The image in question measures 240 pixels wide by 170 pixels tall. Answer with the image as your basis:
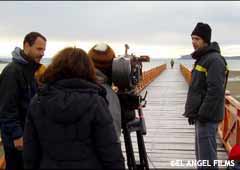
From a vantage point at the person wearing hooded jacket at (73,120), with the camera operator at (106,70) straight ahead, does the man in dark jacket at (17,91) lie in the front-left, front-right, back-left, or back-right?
front-left

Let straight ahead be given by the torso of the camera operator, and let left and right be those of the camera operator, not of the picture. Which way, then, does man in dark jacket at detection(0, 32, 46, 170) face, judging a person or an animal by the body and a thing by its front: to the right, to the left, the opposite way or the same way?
to the right

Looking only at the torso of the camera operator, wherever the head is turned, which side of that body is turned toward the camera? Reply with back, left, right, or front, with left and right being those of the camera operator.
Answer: back

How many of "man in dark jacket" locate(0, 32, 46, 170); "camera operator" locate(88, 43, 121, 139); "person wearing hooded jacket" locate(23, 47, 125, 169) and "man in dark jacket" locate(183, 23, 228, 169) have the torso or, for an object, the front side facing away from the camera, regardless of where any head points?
2

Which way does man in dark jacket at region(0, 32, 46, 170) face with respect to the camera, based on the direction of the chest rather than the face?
to the viewer's right

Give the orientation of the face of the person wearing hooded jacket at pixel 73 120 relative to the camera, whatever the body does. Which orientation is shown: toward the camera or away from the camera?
away from the camera

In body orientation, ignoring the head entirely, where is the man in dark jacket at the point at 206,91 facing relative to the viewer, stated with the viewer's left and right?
facing to the left of the viewer

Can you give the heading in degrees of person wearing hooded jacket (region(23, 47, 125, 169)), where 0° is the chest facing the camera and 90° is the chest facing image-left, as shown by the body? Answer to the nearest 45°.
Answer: approximately 180°

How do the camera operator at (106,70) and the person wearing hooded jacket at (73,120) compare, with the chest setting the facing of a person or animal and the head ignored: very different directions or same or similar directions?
same or similar directions

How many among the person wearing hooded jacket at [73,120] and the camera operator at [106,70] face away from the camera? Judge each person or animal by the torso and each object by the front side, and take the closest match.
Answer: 2

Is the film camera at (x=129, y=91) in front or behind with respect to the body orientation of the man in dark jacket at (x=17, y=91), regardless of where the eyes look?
in front

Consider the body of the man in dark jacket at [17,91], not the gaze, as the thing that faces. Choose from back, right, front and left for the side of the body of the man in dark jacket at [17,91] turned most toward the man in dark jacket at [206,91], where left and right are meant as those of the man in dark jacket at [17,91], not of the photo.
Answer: front
